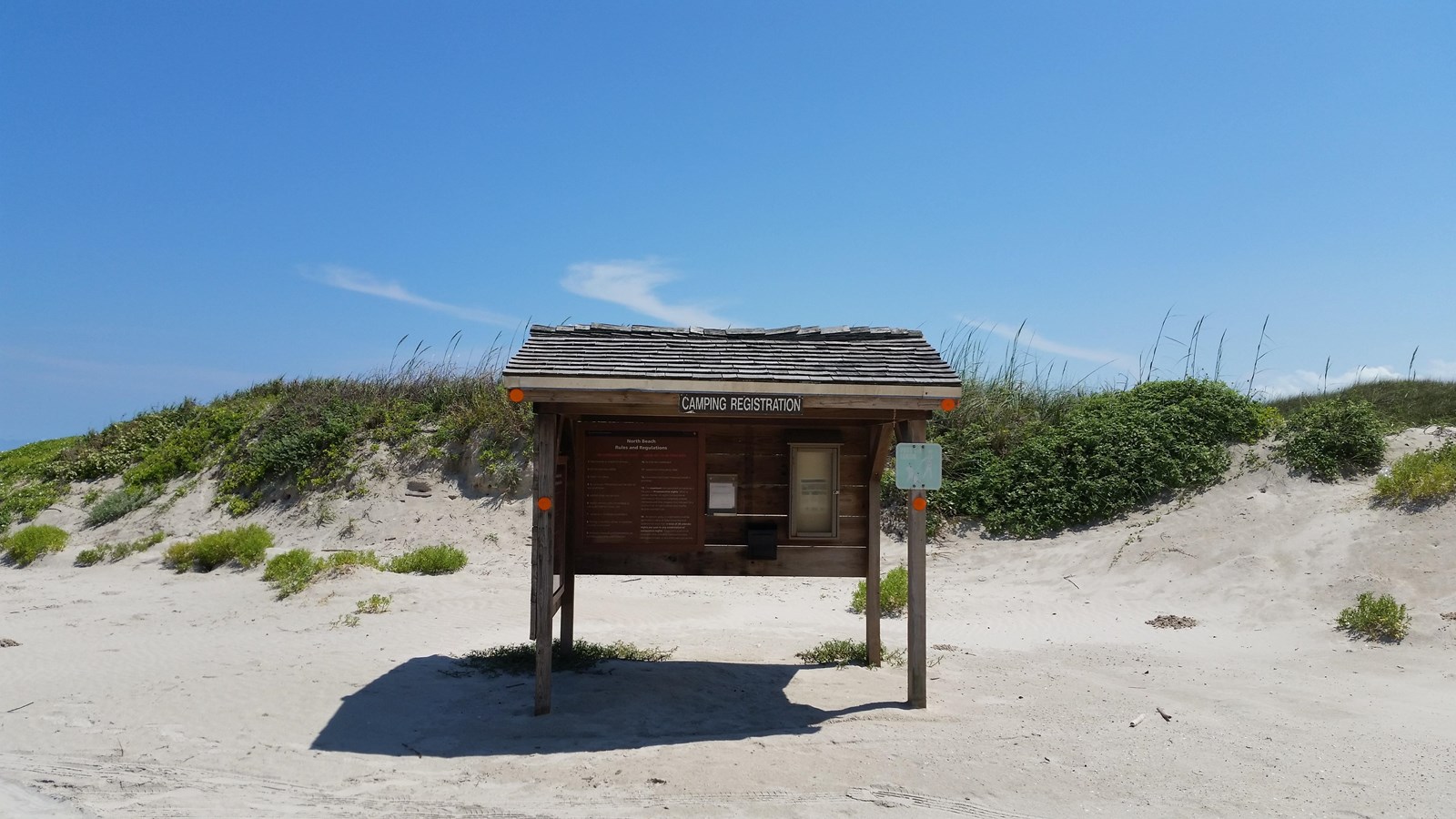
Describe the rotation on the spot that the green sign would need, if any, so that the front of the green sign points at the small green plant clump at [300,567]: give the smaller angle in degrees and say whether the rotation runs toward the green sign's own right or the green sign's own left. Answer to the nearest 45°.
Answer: approximately 135° to the green sign's own right

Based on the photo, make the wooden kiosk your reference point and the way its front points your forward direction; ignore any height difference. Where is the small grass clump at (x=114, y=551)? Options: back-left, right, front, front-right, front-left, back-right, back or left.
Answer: back-right

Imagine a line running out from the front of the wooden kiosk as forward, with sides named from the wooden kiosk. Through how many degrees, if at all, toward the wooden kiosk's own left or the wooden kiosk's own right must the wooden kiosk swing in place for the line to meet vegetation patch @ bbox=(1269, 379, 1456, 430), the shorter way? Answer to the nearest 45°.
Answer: approximately 135° to the wooden kiosk's own left

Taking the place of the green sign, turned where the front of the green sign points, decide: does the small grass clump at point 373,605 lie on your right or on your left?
on your right

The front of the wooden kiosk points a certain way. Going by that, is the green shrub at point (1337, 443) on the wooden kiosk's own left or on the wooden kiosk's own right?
on the wooden kiosk's own left

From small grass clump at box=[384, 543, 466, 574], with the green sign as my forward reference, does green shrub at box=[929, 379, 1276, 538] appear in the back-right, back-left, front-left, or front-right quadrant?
front-left

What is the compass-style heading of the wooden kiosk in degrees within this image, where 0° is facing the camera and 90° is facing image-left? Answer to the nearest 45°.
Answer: approximately 0°

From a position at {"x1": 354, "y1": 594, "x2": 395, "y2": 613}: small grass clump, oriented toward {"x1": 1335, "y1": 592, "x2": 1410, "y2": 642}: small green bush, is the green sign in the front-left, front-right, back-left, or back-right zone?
front-right

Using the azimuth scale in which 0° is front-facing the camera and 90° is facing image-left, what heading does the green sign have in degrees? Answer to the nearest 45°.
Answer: approximately 0°

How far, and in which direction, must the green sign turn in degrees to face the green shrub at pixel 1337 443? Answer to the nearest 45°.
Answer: approximately 135° to its left

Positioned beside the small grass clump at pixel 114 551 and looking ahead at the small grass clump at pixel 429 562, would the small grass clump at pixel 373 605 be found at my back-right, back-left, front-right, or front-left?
front-right
